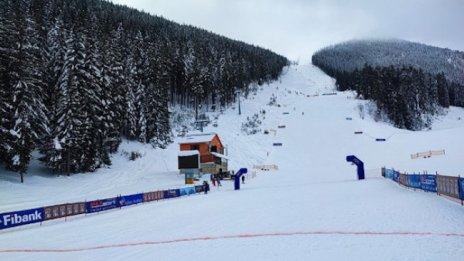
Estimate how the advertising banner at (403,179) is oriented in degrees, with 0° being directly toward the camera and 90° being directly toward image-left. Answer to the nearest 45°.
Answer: approximately 45°

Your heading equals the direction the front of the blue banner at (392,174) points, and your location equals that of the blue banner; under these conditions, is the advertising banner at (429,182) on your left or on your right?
on your left

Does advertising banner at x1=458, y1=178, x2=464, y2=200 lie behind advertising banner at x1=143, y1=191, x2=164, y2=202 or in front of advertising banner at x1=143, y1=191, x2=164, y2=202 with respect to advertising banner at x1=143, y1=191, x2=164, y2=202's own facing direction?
in front

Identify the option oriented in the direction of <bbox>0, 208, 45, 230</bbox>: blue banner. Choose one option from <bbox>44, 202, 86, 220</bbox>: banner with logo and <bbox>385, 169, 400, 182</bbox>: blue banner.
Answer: <bbox>385, 169, 400, 182</bbox>: blue banner

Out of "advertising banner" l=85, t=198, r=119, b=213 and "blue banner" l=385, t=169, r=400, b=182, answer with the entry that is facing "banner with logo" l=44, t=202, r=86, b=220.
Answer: the blue banner

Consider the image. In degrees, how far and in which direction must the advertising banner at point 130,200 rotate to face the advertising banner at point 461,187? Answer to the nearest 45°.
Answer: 0° — it already faces it

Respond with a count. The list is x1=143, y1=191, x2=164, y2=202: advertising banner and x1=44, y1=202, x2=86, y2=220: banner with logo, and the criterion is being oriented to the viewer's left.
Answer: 0

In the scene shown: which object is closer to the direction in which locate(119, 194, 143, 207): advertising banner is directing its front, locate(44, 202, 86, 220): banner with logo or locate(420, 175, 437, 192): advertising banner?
the advertising banner

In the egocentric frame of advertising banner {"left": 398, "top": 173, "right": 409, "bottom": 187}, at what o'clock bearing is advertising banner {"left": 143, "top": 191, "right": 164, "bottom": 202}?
advertising banner {"left": 143, "top": 191, "right": 164, "bottom": 202} is roughly at 1 o'clock from advertising banner {"left": 398, "top": 173, "right": 409, "bottom": 187}.

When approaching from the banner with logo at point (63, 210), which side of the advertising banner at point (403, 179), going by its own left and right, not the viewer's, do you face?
front

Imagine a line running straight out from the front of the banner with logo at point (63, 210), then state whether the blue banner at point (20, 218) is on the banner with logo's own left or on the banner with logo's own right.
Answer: on the banner with logo's own right

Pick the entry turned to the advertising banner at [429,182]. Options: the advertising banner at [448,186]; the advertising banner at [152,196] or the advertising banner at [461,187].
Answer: the advertising banner at [152,196]

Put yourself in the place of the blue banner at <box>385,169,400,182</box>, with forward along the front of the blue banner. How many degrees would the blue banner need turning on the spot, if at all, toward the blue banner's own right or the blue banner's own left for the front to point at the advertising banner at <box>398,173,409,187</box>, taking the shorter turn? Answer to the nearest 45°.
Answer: approximately 45° to the blue banner's own left

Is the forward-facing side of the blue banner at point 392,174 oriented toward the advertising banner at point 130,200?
yes

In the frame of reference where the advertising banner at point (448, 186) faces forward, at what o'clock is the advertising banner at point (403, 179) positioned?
the advertising banner at point (403, 179) is roughly at 4 o'clock from the advertising banner at point (448, 186).

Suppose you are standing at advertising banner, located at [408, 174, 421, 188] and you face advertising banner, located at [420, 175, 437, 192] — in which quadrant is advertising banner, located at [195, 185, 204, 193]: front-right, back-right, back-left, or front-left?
back-right
